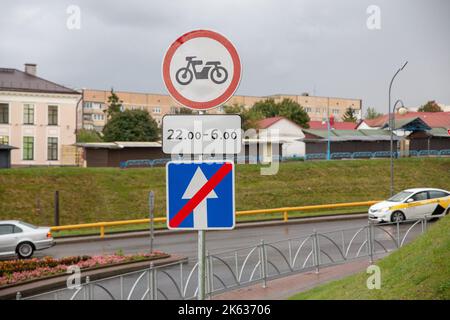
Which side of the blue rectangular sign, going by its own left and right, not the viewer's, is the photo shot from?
front

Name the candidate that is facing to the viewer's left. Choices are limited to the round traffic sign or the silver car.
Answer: the silver car

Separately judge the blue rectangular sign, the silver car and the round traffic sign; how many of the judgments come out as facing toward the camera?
2

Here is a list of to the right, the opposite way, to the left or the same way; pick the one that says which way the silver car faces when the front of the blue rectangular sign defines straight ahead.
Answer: to the right

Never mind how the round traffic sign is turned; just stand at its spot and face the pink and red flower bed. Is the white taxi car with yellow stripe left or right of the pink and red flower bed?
right

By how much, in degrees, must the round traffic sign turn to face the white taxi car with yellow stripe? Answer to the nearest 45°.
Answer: approximately 135° to its left

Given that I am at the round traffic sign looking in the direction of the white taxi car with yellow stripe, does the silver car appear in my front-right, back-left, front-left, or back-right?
front-left

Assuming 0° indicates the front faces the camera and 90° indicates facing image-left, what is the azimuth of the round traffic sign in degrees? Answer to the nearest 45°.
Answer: approximately 0°

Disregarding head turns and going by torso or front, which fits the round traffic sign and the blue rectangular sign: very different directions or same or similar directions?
same or similar directions

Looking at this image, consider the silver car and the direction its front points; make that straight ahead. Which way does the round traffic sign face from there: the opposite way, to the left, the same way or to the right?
to the left

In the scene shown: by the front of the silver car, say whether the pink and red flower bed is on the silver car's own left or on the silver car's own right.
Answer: on the silver car's own left

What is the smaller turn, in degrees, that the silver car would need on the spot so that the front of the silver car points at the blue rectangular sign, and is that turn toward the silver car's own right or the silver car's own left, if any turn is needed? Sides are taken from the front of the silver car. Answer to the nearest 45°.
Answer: approximately 90° to the silver car's own left
